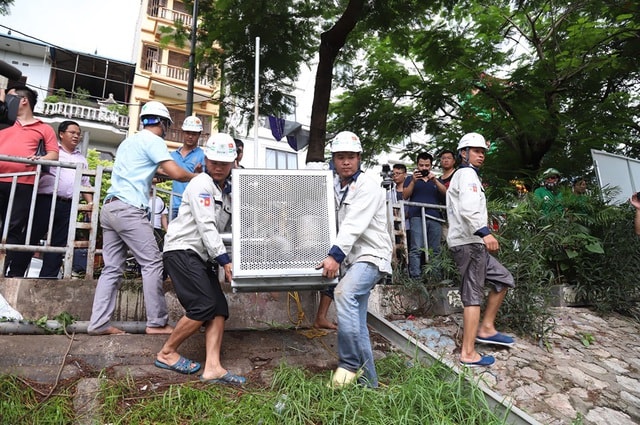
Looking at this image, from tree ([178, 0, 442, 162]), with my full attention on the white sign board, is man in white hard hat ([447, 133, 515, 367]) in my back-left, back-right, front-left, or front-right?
front-right

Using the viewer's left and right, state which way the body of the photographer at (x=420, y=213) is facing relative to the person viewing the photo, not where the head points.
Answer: facing the viewer

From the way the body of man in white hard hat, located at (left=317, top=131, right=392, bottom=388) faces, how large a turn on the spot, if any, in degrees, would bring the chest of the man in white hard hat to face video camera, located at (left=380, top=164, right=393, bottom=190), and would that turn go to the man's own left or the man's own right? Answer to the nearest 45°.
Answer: approximately 135° to the man's own right

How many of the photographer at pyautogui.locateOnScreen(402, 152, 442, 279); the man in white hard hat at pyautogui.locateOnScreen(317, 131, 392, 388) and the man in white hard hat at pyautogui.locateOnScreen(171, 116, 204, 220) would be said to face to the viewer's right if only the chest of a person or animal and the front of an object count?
0

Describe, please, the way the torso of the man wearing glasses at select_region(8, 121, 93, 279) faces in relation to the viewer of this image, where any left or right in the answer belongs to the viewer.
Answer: facing the viewer and to the right of the viewer

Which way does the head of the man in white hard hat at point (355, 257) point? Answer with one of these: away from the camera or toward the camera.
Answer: toward the camera

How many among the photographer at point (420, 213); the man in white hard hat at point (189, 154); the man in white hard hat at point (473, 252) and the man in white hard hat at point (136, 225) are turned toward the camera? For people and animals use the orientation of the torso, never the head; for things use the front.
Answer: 2

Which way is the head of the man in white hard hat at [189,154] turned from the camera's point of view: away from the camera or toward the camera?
toward the camera
